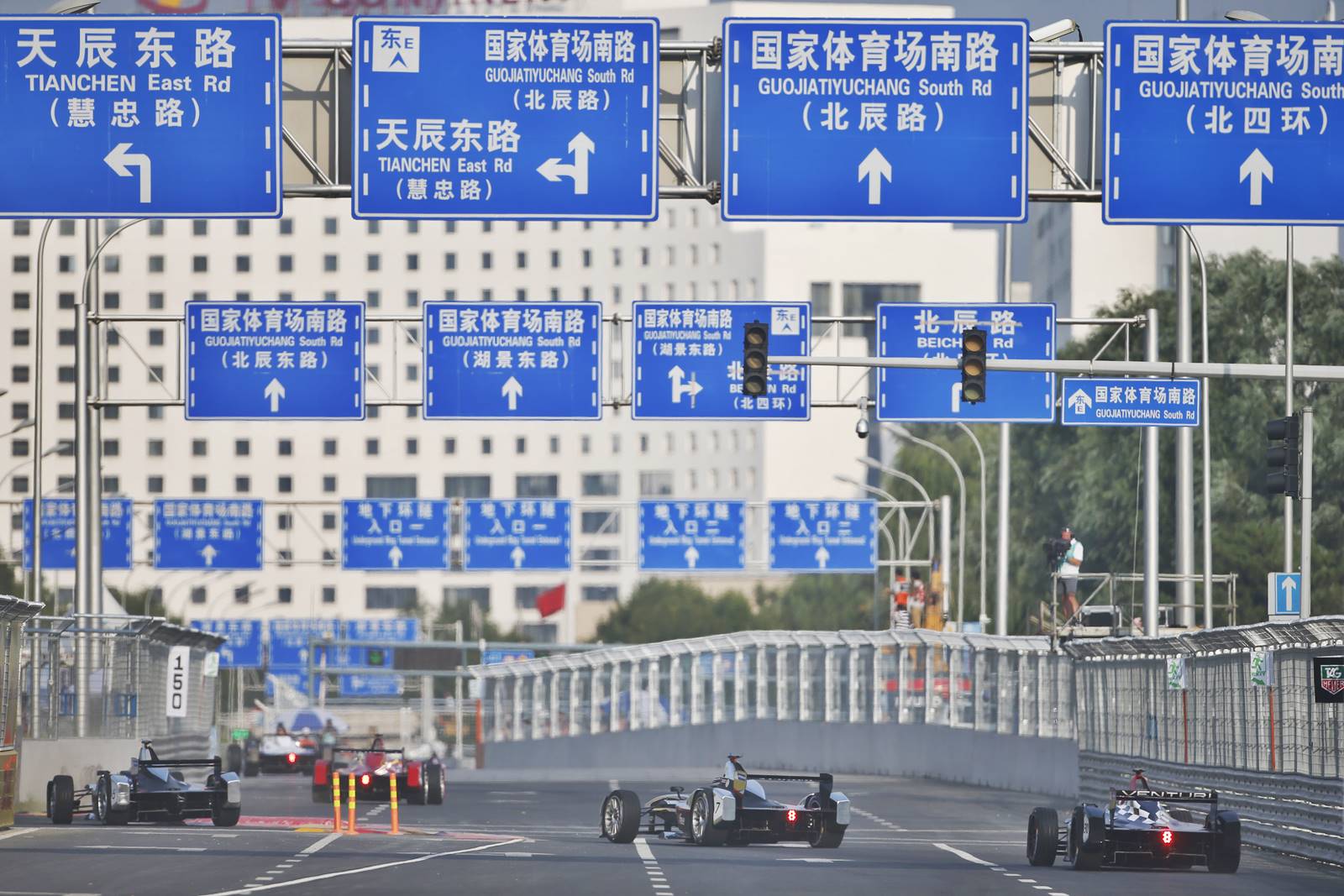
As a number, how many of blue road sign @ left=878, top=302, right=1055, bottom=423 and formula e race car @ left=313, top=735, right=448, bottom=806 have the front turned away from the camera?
1

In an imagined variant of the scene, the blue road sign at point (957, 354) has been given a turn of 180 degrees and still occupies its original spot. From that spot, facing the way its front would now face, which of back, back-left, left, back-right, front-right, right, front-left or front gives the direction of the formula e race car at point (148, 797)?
back-left

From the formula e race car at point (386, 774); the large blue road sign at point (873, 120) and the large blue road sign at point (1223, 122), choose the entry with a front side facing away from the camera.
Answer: the formula e race car

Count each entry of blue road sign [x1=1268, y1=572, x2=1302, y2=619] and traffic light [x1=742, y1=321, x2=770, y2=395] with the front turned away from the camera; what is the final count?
0

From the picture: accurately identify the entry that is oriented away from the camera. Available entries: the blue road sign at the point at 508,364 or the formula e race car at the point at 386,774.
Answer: the formula e race car

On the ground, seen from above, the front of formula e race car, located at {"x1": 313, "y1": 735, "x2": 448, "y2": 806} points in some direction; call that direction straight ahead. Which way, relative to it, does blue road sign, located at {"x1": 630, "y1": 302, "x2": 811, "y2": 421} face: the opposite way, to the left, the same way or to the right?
the opposite way

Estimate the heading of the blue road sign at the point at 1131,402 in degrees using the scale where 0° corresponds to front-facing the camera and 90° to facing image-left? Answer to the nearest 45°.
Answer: approximately 0°

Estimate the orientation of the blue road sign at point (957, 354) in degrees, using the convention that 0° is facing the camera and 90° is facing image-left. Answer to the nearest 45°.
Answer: approximately 0°
